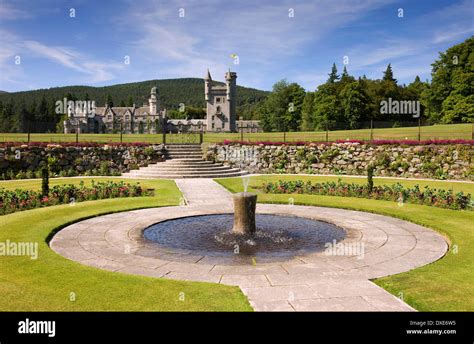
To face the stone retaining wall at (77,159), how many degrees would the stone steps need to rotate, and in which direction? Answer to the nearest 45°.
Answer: approximately 90° to its right

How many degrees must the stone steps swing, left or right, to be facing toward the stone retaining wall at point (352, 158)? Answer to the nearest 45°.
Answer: approximately 90° to its left

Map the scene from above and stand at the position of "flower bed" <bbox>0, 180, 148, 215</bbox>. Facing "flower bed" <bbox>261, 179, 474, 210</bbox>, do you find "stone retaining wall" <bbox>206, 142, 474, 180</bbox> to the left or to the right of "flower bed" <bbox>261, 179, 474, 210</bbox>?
left

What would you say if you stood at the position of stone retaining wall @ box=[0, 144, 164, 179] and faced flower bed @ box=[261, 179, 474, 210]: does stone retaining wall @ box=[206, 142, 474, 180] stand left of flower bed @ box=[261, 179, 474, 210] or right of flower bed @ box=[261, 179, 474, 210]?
left

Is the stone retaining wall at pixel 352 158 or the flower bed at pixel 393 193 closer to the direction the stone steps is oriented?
the flower bed

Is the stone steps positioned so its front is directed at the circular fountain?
yes

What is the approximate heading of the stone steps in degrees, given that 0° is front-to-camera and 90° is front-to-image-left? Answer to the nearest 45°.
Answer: approximately 0°
